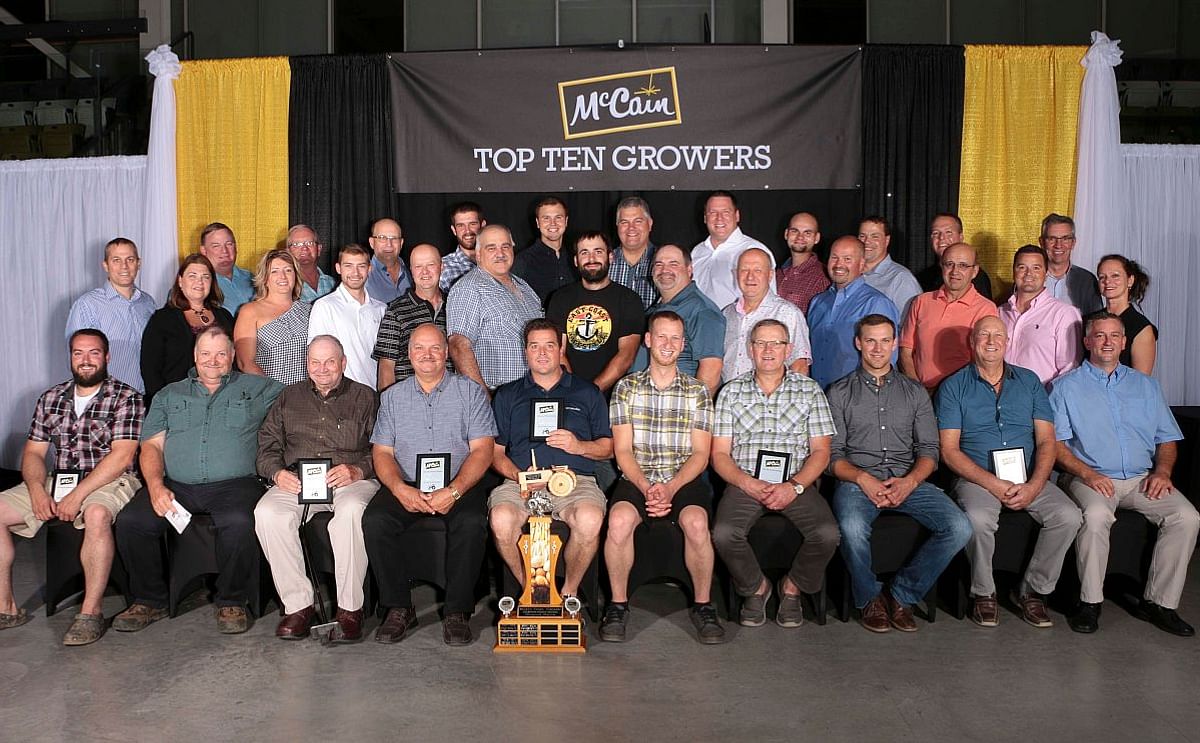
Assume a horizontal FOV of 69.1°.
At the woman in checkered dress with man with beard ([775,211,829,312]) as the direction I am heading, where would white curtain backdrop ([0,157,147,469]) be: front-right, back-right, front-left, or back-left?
back-left

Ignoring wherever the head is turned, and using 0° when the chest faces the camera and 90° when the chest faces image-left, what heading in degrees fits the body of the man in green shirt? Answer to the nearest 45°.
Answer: approximately 0°

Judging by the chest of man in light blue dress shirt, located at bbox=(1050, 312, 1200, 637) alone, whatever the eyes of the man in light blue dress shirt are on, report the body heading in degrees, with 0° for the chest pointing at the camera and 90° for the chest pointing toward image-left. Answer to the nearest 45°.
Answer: approximately 0°

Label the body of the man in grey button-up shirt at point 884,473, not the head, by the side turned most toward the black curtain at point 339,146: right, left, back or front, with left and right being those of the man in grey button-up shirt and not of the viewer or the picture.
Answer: right

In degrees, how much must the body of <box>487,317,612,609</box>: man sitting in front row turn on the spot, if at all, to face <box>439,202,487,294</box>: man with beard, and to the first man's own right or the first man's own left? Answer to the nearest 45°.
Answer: approximately 135° to the first man's own right

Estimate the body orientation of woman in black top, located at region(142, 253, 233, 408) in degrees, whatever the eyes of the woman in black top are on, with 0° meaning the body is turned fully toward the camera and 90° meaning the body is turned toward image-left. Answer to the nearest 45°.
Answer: approximately 315°

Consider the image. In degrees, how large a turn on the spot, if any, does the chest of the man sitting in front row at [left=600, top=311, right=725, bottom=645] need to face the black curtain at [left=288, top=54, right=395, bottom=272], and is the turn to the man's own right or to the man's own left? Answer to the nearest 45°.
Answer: approximately 135° to the man's own right

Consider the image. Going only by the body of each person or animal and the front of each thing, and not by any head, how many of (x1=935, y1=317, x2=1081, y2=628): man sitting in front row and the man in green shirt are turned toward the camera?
2
